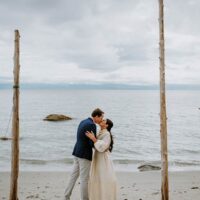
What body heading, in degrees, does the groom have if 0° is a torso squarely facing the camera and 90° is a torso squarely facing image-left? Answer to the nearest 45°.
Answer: approximately 270°

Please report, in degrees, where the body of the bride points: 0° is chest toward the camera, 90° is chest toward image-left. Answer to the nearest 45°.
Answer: approximately 90°

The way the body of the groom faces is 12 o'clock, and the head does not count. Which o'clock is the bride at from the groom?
The bride is roughly at 1 o'clock from the groom.

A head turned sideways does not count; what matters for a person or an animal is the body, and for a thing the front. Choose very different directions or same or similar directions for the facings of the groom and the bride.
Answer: very different directions

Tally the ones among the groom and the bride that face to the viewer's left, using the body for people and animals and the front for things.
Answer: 1

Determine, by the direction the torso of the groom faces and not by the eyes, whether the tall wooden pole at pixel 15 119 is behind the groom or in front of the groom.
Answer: behind

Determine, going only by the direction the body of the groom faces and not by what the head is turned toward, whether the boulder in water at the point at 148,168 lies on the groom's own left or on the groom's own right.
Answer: on the groom's own left

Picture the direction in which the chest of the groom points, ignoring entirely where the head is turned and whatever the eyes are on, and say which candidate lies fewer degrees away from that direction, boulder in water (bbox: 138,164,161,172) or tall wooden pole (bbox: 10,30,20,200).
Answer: the boulder in water

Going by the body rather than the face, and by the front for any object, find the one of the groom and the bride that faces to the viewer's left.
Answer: the bride
